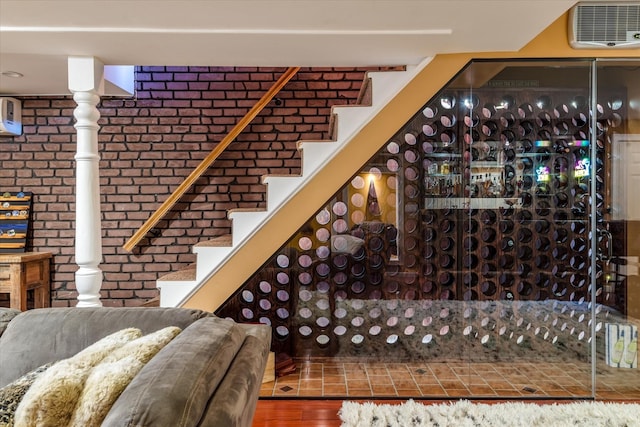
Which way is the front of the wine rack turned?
toward the camera

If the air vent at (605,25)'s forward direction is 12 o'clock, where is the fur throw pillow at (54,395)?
The fur throw pillow is roughly at 1 o'clock from the air vent.

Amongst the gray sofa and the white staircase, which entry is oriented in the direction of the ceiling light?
the white staircase

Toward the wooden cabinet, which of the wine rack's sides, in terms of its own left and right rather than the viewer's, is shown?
right

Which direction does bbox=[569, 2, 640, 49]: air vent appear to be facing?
toward the camera

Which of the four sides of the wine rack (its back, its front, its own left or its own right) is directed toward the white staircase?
right

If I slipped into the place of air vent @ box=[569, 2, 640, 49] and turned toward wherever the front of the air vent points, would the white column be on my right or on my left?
on my right

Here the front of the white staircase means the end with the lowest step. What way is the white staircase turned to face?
to the viewer's left

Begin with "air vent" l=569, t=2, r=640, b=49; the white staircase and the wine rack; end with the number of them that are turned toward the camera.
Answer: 2

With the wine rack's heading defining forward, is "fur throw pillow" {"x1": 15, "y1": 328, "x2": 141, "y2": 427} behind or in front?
in front

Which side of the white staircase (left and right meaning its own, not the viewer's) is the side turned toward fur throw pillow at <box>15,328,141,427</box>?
left

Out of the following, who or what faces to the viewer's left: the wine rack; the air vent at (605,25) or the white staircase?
the white staircase

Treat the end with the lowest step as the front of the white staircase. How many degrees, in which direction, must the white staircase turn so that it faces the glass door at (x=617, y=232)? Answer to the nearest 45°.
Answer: approximately 180°
